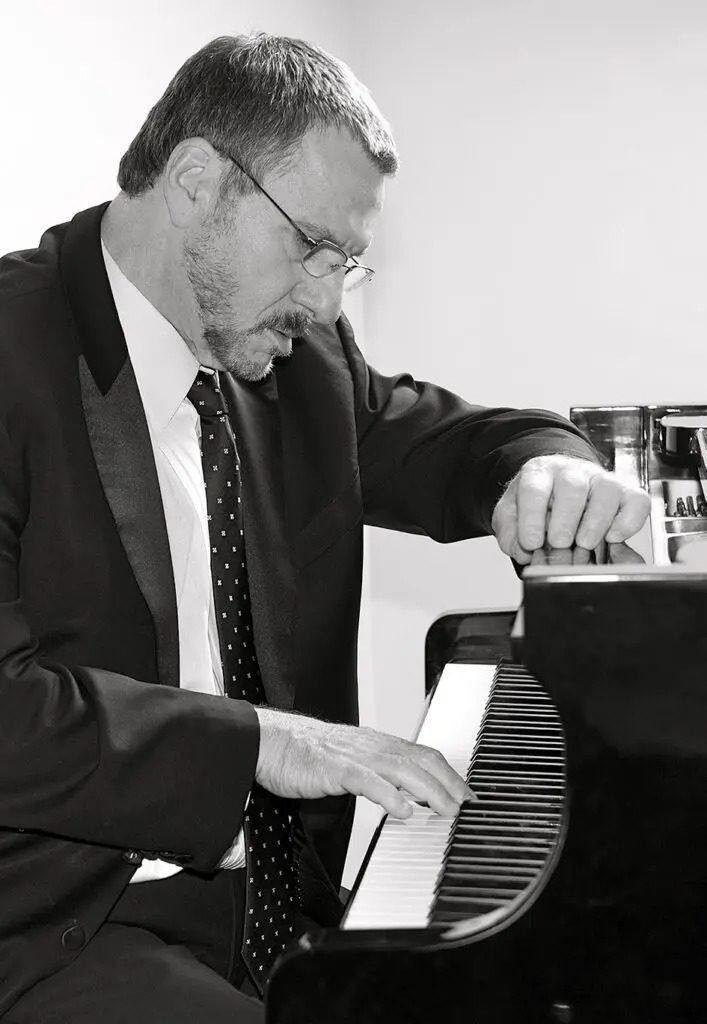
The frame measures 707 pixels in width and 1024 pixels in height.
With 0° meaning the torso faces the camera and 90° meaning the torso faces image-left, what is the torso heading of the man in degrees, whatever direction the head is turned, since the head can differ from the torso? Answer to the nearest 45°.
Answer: approximately 315°

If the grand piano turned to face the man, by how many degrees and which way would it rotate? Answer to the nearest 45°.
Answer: approximately 45° to its right

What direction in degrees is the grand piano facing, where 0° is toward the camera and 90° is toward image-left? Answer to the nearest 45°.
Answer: approximately 90°

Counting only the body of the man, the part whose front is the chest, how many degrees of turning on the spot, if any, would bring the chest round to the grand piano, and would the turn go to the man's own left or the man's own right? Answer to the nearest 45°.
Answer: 0° — they already face it

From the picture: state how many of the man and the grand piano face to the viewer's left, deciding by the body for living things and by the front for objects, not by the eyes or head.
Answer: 1
